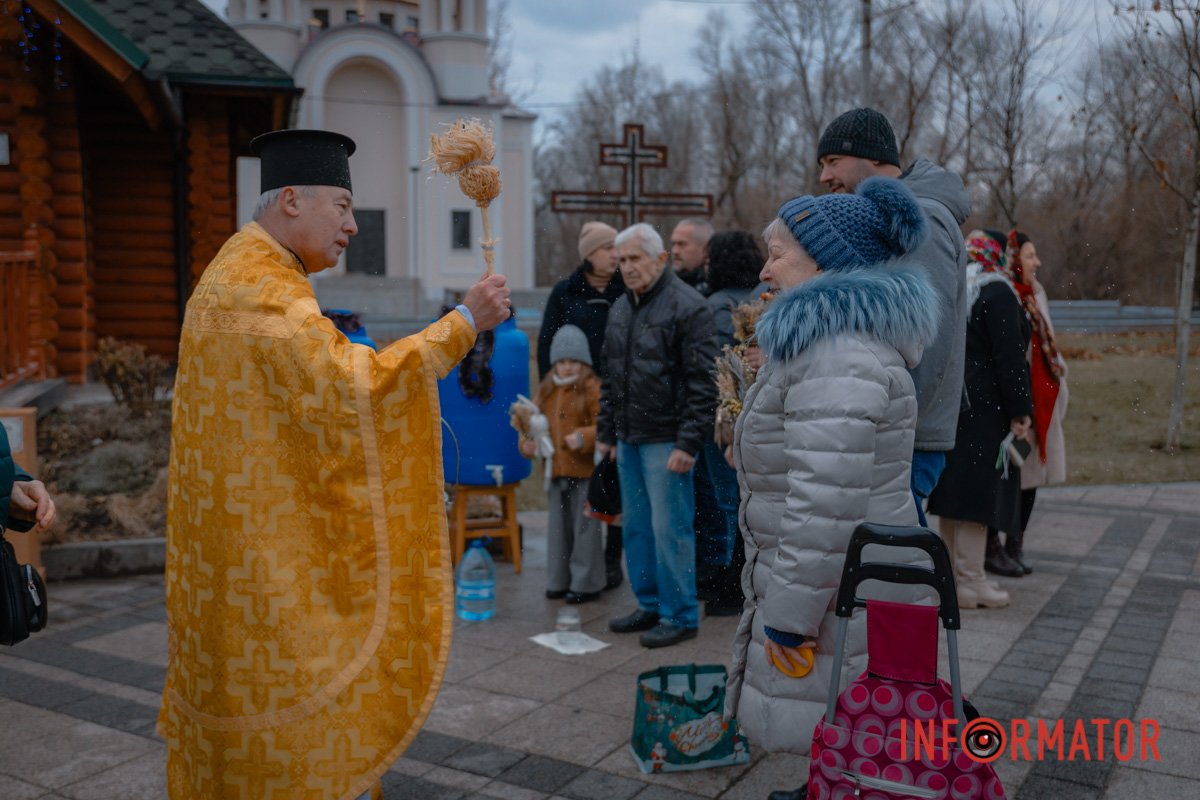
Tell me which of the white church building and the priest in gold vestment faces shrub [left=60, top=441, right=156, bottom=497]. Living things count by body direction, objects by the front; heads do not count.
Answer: the white church building

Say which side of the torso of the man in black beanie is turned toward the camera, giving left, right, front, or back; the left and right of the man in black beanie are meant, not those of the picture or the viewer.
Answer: left

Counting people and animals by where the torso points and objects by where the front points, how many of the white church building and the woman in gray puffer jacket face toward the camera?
1

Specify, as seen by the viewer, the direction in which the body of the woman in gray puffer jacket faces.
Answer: to the viewer's left

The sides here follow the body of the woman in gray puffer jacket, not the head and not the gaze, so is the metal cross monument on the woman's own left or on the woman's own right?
on the woman's own right

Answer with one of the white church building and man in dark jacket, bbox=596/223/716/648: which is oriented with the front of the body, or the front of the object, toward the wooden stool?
the white church building

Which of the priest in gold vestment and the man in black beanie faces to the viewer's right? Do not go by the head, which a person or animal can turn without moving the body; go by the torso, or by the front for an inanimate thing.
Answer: the priest in gold vestment

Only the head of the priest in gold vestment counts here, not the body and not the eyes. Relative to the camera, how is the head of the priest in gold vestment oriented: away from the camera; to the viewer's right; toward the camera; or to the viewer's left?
to the viewer's right

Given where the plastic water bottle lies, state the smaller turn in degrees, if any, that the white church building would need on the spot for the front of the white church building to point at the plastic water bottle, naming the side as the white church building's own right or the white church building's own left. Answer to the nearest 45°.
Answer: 0° — it already faces it

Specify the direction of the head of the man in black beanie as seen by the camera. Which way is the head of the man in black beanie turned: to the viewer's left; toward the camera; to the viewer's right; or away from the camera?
to the viewer's left

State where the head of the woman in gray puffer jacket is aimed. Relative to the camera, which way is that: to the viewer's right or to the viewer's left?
to the viewer's left

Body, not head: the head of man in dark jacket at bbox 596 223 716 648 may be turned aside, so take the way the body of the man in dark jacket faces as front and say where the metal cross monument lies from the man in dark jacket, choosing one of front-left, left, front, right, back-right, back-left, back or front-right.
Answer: back-right
